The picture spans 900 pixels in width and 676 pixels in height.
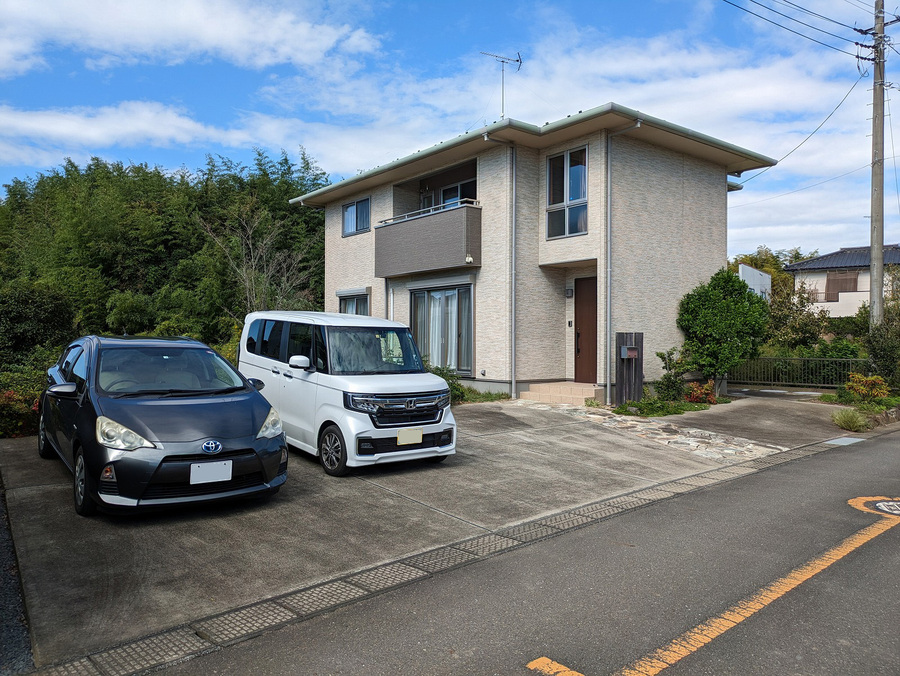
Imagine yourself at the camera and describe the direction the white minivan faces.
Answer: facing the viewer and to the right of the viewer

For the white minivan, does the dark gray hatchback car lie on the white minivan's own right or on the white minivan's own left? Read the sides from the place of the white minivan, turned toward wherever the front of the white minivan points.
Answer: on the white minivan's own right

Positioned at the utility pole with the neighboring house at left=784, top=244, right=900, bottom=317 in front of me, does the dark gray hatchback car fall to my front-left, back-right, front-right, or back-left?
back-left

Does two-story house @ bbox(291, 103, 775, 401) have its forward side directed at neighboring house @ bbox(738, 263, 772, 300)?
no

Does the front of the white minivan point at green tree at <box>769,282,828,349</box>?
no

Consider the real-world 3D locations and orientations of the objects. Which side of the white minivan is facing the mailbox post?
left

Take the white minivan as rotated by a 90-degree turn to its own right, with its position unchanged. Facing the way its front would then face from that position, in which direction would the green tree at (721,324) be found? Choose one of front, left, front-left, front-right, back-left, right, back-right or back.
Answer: back

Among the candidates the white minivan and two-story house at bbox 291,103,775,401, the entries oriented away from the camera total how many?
0

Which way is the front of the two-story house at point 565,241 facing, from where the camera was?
facing the viewer and to the left of the viewer

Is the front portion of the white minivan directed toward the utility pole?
no

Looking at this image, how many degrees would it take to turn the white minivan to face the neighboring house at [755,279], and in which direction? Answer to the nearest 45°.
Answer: approximately 90° to its left

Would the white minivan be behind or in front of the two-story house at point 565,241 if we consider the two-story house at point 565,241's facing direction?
in front

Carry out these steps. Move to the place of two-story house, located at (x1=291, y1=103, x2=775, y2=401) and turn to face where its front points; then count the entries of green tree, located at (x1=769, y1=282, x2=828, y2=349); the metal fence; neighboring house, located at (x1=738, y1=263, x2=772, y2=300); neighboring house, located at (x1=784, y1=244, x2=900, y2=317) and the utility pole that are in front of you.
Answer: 0
